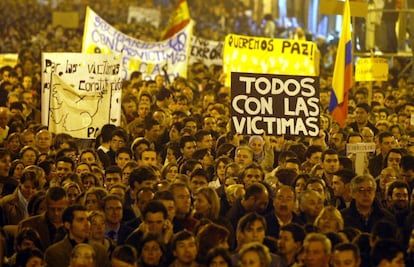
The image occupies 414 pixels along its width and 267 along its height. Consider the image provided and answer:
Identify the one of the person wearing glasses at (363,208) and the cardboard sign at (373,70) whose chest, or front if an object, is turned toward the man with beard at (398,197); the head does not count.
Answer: the cardboard sign

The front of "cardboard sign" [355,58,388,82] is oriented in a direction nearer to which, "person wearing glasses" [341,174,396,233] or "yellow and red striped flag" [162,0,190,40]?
the person wearing glasses

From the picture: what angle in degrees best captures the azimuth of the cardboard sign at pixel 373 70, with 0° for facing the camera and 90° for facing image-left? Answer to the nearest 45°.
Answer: approximately 0°

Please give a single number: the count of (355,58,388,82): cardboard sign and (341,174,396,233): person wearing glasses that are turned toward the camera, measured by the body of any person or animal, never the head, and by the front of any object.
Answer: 2

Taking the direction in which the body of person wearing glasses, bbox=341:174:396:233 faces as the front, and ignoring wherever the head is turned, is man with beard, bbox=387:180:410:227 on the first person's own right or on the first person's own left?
on the first person's own left

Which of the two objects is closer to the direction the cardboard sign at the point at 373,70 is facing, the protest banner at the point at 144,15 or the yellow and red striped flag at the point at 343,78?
the yellow and red striped flag

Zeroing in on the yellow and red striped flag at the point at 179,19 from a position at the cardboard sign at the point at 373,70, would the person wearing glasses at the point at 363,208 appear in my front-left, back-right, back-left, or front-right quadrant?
back-left

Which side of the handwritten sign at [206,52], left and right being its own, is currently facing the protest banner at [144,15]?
back

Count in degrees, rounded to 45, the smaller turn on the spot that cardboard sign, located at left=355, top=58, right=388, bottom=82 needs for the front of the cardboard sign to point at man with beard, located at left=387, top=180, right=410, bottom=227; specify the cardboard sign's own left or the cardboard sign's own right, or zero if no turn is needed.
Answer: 0° — it already faces them

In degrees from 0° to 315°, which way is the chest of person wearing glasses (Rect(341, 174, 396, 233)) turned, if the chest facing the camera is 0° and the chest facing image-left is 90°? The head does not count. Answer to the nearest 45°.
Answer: approximately 0°
